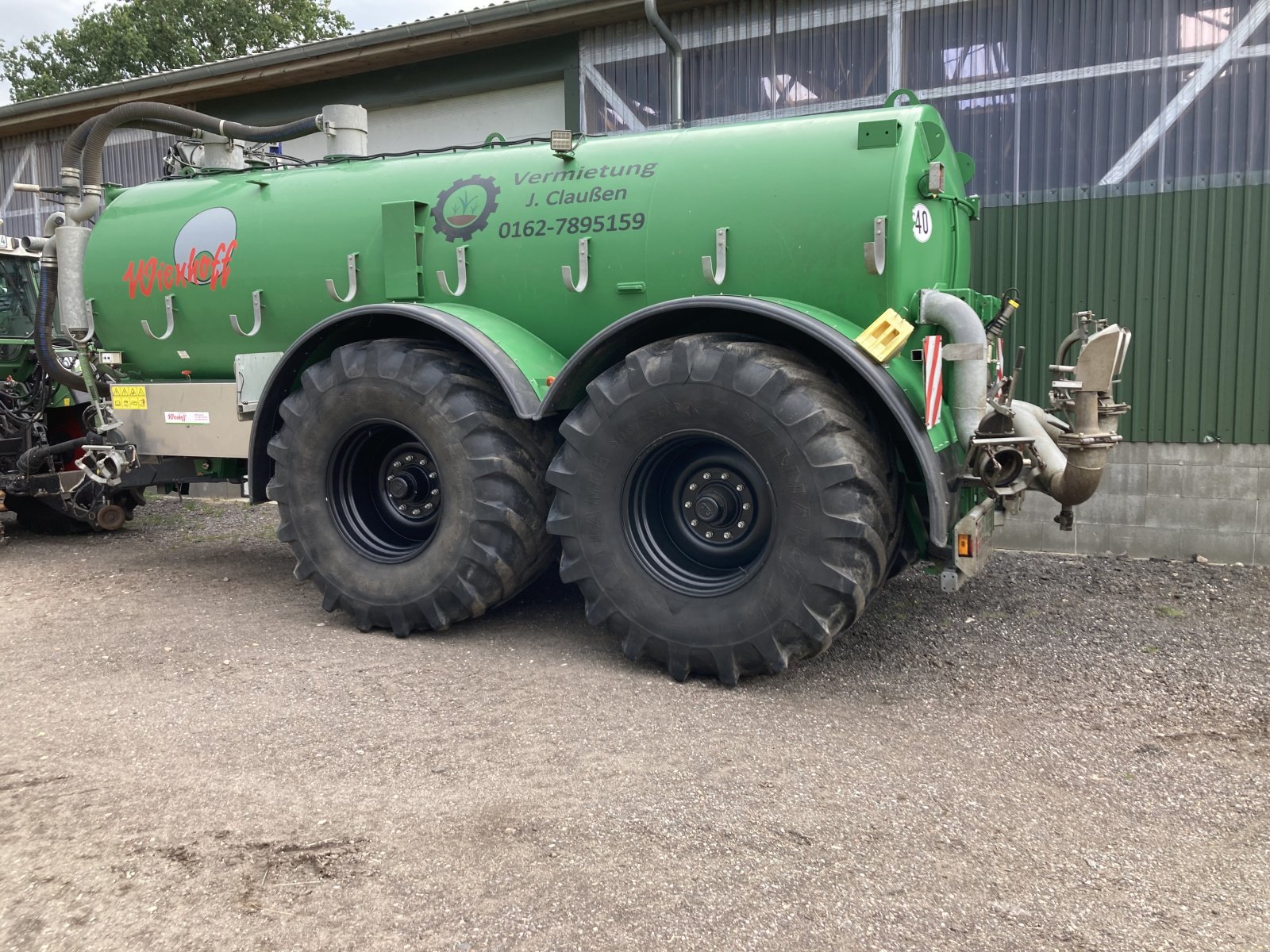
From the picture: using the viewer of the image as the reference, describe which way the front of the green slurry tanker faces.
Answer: facing away from the viewer and to the left of the viewer
